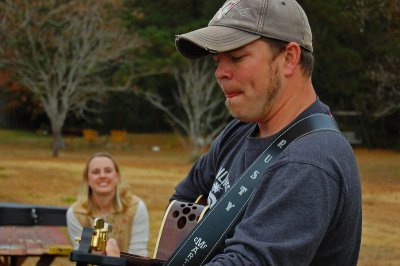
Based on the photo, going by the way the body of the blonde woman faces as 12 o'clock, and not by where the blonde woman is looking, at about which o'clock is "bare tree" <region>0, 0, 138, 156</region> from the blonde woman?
The bare tree is roughly at 6 o'clock from the blonde woman.

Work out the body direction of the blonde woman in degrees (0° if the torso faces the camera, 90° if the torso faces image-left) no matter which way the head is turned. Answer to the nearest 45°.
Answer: approximately 0°

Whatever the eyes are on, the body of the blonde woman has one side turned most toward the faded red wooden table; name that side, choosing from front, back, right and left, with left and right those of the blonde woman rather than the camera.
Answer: right
